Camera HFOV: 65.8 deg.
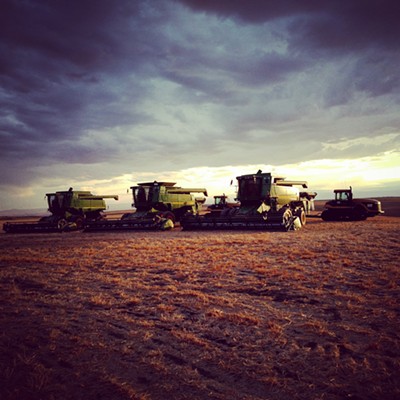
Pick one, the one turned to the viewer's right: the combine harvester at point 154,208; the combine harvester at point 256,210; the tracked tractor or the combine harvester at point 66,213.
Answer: the tracked tractor

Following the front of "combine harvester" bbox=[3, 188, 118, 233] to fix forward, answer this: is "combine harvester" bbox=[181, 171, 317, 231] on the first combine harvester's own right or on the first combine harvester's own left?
on the first combine harvester's own left

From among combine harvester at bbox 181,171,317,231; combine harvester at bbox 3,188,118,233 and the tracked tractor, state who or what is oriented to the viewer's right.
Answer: the tracked tractor

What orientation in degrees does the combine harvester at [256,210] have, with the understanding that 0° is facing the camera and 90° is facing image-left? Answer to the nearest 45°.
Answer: approximately 45°

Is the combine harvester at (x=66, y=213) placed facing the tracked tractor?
no

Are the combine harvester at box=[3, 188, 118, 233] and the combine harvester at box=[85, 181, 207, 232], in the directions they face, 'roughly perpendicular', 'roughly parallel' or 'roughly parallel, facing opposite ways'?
roughly parallel

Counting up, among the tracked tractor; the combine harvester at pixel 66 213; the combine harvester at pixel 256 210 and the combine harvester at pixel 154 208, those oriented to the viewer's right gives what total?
1

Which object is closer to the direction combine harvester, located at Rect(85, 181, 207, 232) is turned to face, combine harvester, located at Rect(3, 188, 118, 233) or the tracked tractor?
the combine harvester

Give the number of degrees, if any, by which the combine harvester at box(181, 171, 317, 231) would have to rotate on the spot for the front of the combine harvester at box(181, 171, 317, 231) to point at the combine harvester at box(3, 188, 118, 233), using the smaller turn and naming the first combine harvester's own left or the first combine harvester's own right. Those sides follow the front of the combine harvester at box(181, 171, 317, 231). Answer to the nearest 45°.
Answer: approximately 45° to the first combine harvester's own right

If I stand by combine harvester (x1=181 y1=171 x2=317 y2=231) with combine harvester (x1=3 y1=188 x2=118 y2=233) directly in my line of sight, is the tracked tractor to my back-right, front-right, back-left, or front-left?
back-right

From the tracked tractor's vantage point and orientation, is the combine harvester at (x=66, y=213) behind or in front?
behind

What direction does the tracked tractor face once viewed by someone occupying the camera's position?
facing to the right of the viewer

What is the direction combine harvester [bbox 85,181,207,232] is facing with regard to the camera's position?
facing the viewer and to the left of the viewer

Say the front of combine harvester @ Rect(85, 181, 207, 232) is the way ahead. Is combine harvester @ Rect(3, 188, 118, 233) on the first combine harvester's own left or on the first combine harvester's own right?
on the first combine harvester's own right

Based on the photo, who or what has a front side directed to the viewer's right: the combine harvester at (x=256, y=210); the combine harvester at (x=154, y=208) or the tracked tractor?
the tracked tractor

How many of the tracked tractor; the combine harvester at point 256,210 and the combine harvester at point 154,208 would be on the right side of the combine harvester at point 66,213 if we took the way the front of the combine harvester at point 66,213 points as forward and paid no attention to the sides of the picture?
0

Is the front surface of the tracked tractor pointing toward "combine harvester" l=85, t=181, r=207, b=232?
no

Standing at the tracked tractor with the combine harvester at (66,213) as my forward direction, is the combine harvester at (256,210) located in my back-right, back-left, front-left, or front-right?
front-left
